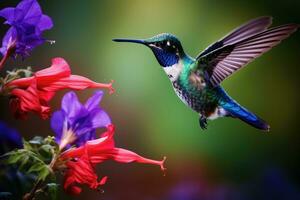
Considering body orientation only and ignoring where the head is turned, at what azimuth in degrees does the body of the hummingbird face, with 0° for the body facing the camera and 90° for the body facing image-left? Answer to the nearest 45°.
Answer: approximately 90°
